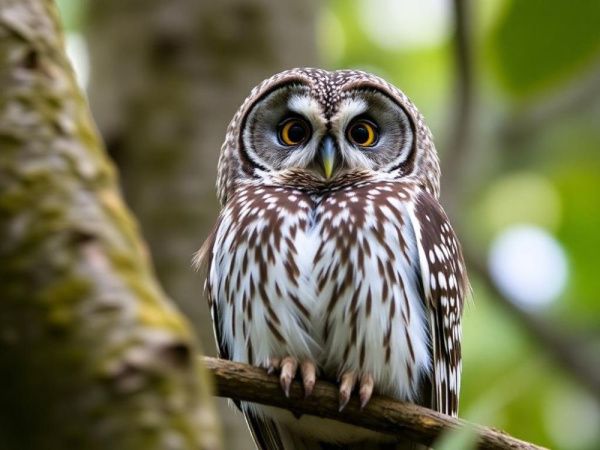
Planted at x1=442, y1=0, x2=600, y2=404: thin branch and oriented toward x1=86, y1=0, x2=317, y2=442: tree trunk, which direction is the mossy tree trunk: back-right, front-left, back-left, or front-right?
front-left

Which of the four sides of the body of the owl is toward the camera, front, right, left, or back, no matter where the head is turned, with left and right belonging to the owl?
front

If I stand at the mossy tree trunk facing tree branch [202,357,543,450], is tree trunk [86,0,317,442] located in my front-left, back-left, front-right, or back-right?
front-left

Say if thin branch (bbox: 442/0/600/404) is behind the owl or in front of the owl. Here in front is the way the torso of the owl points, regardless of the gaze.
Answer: behind

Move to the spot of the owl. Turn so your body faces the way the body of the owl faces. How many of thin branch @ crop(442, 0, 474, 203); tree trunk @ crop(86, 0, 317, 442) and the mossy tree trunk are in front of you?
1

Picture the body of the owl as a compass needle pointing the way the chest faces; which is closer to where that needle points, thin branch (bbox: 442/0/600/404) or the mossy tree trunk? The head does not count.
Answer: the mossy tree trunk

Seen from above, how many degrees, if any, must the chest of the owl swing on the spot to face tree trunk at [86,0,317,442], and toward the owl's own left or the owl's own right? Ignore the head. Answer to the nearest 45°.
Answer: approximately 135° to the owl's own right

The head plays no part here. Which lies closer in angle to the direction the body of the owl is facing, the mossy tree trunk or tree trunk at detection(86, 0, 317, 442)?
the mossy tree trunk

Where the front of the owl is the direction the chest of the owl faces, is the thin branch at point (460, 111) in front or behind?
behind
